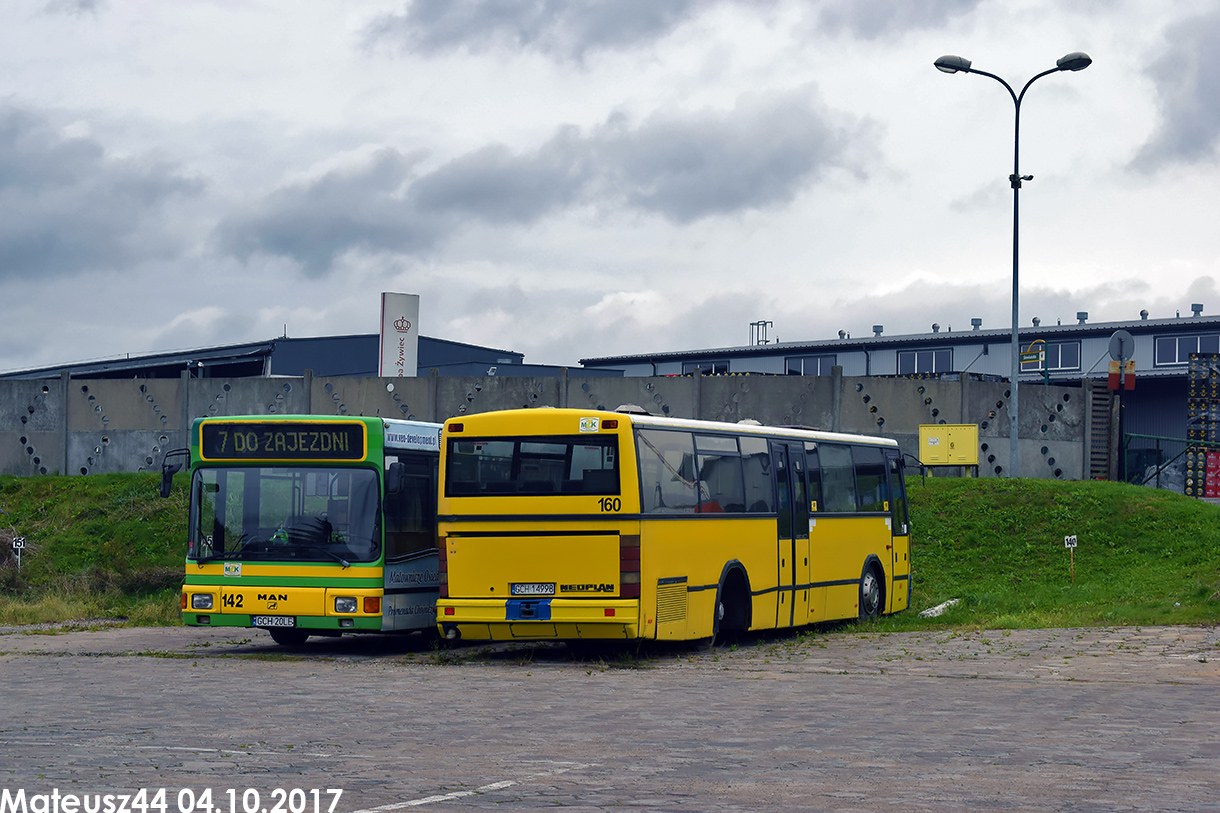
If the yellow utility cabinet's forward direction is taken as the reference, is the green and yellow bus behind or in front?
in front

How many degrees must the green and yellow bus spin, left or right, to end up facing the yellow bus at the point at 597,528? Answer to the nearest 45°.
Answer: approximately 90° to its left

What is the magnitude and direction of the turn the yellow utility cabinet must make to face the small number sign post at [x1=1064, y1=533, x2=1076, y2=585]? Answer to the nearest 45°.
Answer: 0° — it already faces it

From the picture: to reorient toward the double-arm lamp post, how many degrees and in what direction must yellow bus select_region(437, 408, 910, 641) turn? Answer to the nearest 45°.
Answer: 0° — it already faces it

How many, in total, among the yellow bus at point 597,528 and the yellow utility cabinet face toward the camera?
1

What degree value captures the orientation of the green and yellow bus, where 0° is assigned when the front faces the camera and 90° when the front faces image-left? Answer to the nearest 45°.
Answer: approximately 45°

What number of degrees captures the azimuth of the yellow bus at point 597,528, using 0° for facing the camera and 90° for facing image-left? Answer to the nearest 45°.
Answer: approximately 225°
